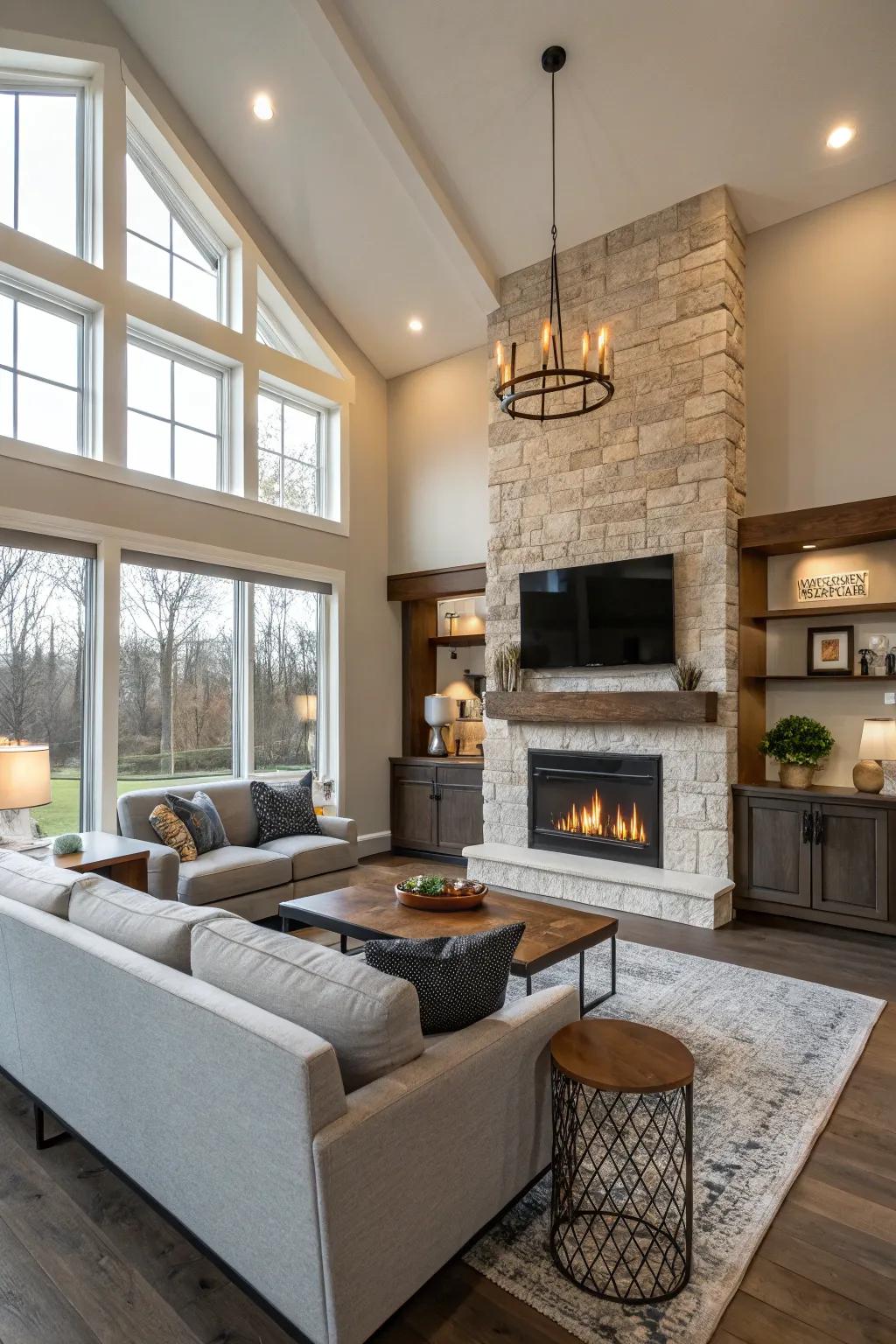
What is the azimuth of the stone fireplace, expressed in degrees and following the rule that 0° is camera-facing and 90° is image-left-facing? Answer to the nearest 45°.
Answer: approximately 45°

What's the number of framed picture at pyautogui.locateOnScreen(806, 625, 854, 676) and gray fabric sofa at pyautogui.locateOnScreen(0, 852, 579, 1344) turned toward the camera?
1

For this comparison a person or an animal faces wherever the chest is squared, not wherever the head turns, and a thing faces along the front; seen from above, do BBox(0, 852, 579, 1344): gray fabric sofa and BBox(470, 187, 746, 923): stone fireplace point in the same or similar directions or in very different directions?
very different directions

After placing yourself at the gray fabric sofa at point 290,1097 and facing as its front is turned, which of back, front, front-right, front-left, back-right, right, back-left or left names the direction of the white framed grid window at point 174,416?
front-left

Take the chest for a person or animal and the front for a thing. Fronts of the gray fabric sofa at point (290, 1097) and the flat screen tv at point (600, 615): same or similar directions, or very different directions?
very different directions

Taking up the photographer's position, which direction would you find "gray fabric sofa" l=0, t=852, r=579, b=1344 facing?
facing away from the viewer and to the right of the viewer

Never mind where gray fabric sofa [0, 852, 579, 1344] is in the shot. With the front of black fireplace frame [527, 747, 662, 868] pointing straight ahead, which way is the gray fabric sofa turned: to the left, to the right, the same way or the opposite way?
the opposite way

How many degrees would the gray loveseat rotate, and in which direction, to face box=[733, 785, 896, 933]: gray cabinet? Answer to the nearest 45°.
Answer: approximately 45° to its left

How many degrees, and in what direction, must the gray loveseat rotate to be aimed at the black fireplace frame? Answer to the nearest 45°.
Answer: approximately 45° to its left

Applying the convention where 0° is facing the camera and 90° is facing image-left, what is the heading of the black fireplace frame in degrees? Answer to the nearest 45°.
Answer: approximately 45°

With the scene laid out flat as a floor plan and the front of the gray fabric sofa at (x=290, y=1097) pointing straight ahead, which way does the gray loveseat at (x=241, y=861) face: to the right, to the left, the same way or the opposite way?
to the right
